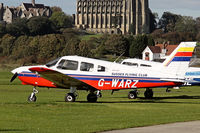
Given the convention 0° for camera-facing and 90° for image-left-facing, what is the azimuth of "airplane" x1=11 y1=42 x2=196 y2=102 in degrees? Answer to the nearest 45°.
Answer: approximately 90°
